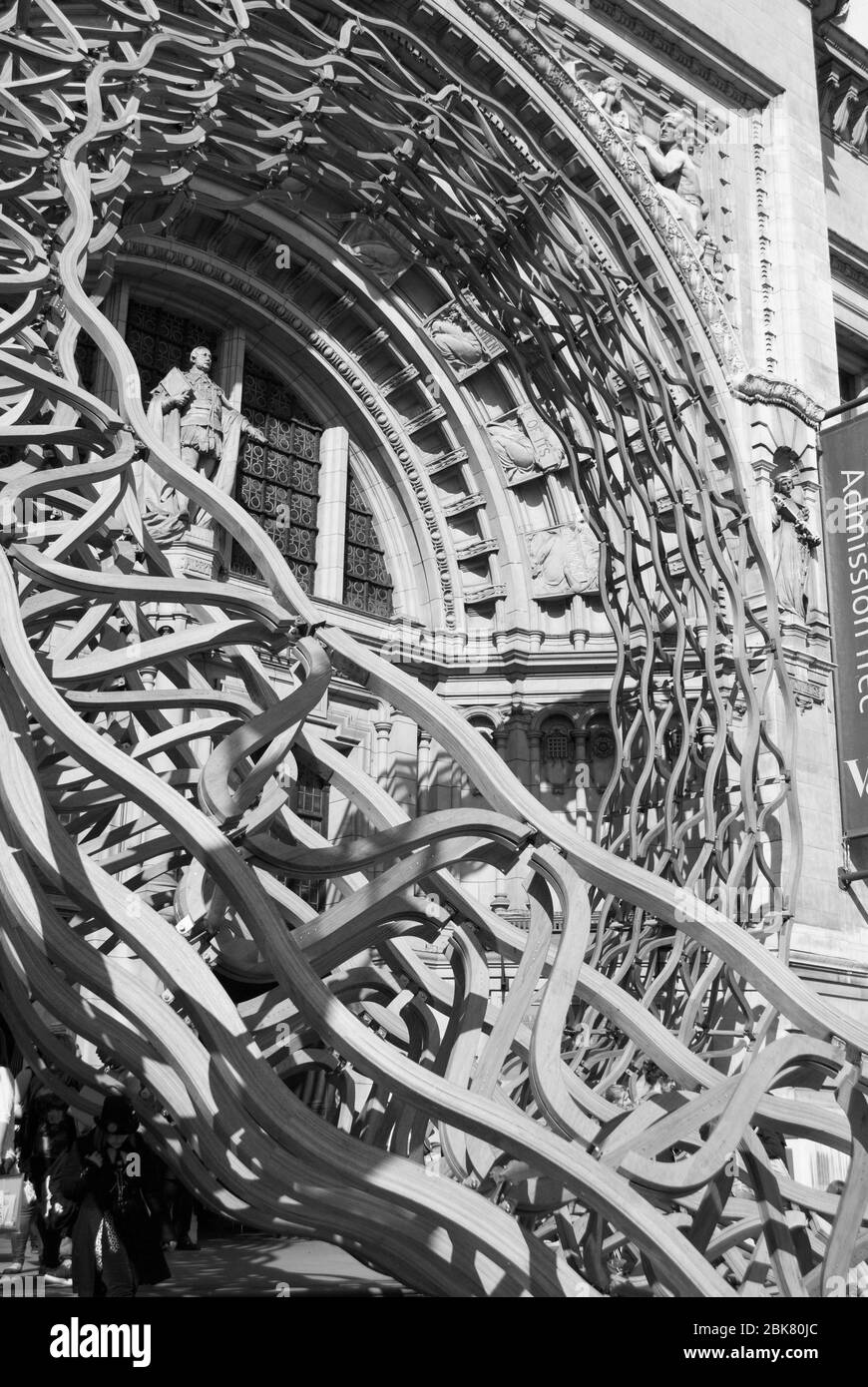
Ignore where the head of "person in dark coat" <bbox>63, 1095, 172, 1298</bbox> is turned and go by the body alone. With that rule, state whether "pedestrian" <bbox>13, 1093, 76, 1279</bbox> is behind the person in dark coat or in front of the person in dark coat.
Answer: behind

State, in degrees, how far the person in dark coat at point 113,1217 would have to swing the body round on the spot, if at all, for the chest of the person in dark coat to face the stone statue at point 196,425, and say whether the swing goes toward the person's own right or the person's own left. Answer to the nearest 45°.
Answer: approximately 180°

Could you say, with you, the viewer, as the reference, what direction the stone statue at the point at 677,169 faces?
facing the viewer and to the left of the viewer

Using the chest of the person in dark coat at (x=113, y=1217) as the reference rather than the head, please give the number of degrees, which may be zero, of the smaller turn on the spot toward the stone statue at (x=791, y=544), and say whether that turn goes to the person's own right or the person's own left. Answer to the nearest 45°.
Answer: approximately 135° to the person's own left

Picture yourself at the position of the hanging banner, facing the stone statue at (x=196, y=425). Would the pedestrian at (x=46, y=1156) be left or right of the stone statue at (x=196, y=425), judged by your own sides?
left

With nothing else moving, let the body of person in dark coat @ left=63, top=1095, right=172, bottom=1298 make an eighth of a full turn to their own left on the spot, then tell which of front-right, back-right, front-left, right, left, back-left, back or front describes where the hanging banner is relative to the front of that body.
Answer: left

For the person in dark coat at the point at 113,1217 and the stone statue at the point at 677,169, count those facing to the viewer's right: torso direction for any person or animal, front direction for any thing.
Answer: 0

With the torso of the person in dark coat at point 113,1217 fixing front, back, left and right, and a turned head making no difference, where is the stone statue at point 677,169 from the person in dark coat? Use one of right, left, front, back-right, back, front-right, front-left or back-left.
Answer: back-left

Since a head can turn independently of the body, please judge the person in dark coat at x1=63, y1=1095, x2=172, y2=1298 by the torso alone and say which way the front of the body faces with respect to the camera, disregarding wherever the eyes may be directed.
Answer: toward the camera
